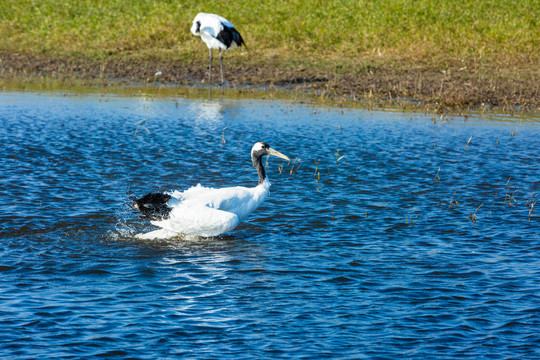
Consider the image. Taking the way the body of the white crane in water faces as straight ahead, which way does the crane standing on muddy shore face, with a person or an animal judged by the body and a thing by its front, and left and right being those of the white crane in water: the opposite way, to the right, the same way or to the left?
the opposite way

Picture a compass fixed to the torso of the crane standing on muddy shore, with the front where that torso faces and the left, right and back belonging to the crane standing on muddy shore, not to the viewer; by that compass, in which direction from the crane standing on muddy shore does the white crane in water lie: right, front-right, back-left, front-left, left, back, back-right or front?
left

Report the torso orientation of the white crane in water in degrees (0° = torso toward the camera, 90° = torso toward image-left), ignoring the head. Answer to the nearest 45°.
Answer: approximately 270°

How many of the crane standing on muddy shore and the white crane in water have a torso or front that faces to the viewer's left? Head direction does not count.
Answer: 1

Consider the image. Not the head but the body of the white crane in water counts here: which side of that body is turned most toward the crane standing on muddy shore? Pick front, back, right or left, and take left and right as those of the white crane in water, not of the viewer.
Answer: left

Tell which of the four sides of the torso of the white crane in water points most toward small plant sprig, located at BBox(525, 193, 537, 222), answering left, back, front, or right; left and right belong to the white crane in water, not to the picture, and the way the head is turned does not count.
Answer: front

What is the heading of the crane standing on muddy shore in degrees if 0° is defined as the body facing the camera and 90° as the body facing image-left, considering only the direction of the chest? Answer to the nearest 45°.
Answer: approximately 90°

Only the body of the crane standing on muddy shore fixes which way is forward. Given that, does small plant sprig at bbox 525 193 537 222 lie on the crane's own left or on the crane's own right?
on the crane's own left

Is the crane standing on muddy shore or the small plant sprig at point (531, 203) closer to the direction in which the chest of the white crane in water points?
the small plant sprig
